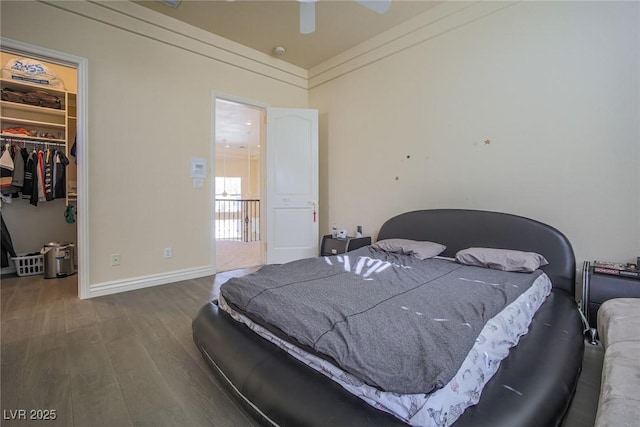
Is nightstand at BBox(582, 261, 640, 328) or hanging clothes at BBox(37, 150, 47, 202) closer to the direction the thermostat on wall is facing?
the nightstand

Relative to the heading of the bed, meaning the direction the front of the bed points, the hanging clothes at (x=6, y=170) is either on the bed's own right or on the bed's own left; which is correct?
on the bed's own right

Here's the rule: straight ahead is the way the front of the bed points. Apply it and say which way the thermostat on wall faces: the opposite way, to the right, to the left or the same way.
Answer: to the left

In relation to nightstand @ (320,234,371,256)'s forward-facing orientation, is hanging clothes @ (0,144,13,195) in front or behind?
in front

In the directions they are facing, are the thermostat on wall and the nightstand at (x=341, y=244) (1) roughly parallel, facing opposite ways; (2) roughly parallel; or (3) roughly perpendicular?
roughly perpendicular

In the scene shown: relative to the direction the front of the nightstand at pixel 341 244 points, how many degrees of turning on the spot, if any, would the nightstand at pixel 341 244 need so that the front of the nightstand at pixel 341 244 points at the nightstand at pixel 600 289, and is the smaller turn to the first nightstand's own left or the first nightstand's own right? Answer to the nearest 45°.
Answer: approximately 90° to the first nightstand's own left

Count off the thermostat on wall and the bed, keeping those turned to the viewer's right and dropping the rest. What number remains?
0

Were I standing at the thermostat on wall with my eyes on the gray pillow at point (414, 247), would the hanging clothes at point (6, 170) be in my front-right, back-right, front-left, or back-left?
back-right

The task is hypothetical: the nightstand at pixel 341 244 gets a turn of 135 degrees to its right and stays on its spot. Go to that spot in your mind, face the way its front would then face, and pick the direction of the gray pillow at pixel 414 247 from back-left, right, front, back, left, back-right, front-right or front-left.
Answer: back-right

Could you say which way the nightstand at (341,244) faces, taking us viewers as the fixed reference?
facing the viewer and to the left of the viewer
